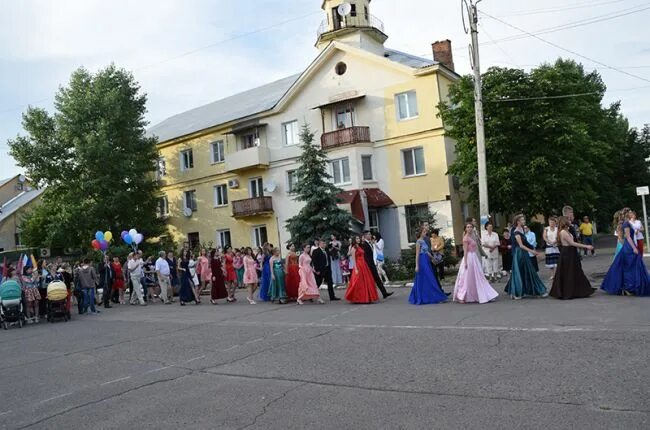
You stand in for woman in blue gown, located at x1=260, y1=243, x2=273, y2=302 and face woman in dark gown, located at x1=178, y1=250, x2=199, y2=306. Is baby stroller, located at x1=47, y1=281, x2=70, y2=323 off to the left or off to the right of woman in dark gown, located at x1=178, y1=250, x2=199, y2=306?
left

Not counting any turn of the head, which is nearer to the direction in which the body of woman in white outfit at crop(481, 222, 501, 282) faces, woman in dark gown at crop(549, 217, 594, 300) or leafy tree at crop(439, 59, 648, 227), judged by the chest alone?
the woman in dark gown

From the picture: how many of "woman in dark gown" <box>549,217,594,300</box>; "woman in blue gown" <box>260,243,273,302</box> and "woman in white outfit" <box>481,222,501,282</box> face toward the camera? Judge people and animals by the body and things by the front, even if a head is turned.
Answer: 1

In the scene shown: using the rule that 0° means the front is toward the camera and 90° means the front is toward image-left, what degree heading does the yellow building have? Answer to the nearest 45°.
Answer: approximately 45°

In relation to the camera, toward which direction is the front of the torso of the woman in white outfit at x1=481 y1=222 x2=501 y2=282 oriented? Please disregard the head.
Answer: toward the camera
